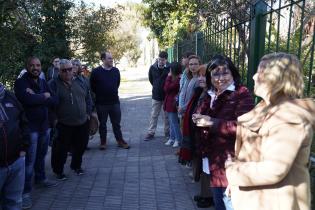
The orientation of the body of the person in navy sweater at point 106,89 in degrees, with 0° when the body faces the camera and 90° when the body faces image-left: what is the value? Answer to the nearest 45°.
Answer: approximately 315°

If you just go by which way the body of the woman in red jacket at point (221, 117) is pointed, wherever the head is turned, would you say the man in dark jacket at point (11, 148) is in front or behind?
in front

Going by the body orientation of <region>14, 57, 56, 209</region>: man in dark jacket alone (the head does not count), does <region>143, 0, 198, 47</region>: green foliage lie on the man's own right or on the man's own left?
on the man's own left

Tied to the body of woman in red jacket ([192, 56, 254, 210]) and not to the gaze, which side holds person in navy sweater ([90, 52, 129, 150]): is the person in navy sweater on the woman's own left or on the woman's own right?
on the woman's own right

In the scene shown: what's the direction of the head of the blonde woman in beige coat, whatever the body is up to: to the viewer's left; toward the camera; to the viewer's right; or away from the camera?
to the viewer's left

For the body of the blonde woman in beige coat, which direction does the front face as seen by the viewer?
to the viewer's left

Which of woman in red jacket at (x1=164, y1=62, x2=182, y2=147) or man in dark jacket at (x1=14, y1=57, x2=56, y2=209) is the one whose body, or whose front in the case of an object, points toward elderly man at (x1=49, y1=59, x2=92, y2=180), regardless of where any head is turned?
the woman in red jacket

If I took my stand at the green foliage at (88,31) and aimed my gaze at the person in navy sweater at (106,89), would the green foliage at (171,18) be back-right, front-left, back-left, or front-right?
back-left

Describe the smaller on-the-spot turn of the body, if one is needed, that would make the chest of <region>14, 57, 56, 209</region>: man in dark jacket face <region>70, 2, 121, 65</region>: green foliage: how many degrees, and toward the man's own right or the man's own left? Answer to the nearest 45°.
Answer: approximately 135° to the man's own left
